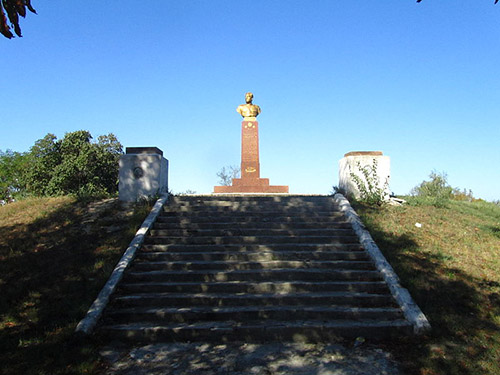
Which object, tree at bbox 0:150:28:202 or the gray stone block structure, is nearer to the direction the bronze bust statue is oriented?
the gray stone block structure

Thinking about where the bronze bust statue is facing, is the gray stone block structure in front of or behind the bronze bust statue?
in front

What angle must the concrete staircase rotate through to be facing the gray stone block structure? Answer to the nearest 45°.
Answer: approximately 135° to its right

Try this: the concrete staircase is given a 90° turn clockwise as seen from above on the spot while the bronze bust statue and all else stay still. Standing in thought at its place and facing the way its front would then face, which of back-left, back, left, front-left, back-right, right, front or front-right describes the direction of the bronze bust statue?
right

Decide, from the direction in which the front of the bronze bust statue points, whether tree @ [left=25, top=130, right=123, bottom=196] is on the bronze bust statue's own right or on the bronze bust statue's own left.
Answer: on the bronze bust statue's own right

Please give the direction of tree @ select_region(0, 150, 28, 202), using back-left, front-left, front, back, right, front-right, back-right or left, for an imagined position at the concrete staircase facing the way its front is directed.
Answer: back-right

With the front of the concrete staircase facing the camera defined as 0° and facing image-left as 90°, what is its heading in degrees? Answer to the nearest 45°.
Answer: approximately 0°
